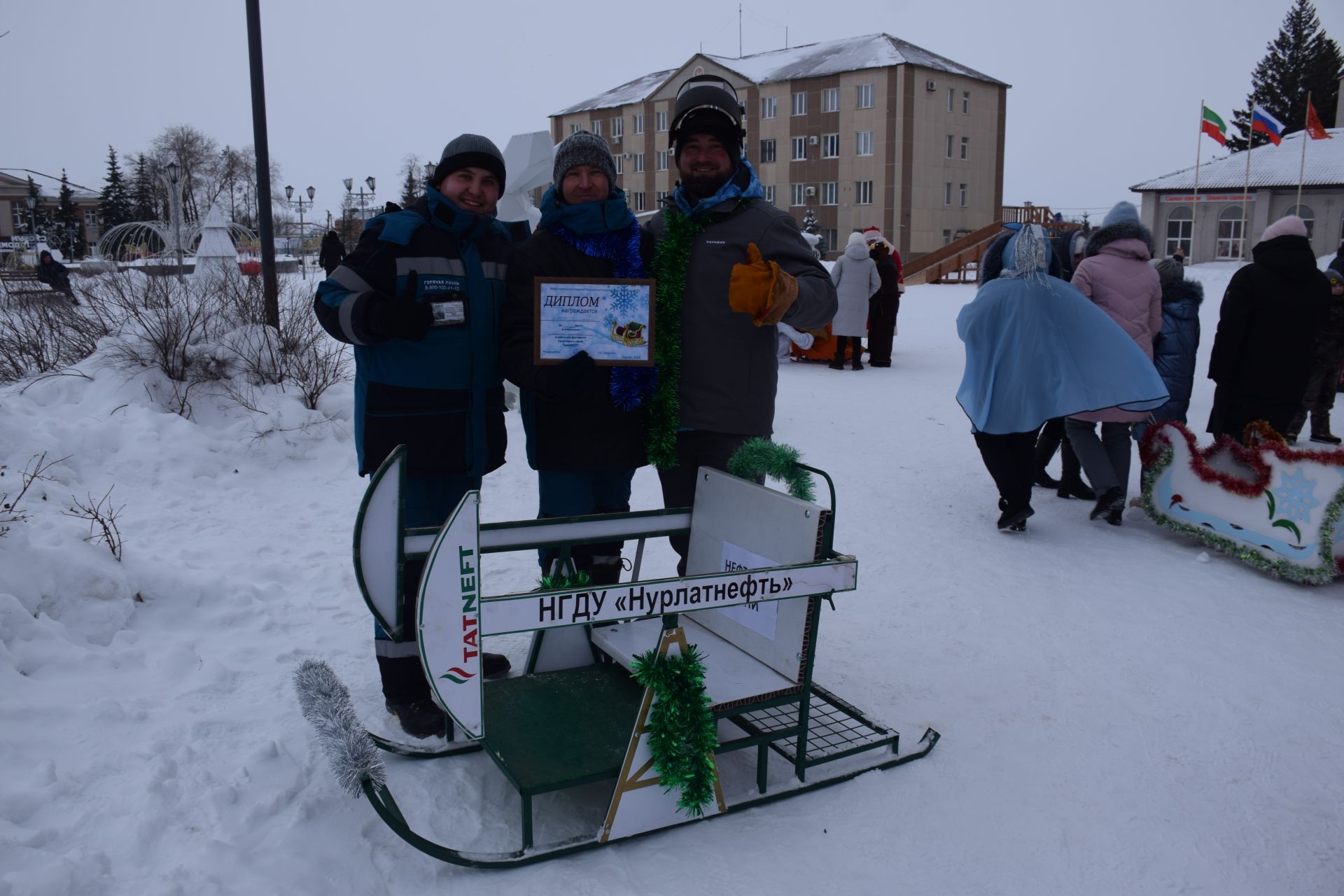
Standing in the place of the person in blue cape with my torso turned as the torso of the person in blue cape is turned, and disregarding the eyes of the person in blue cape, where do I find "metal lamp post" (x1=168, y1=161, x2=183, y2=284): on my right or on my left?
on my left

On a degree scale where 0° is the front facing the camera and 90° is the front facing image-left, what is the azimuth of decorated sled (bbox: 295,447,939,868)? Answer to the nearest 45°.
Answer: approximately 45°

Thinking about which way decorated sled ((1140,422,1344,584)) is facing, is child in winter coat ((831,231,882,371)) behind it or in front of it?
in front

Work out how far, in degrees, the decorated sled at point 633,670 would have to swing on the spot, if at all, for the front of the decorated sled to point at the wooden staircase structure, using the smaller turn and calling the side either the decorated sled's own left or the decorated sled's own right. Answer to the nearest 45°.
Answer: approximately 135° to the decorated sled's own right

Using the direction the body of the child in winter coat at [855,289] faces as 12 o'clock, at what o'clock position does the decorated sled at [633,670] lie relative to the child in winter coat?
The decorated sled is roughly at 6 o'clock from the child in winter coat.

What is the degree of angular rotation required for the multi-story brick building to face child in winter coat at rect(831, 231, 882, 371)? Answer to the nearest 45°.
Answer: approximately 45° to its left

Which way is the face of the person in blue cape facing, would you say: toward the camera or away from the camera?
away from the camera

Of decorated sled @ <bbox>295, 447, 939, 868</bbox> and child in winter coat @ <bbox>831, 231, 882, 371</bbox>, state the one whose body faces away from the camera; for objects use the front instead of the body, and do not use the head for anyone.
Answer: the child in winter coat

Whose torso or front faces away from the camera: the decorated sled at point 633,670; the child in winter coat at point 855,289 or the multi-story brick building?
the child in winter coat

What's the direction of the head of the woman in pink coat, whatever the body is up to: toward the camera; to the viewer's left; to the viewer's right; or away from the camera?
away from the camera

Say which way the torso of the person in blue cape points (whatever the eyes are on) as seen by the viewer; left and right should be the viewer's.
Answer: facing away from the viewer

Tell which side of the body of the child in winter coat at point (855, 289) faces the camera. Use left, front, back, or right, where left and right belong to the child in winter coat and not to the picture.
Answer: back

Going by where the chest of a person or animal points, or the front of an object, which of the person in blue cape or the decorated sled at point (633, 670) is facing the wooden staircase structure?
the person in blue cape

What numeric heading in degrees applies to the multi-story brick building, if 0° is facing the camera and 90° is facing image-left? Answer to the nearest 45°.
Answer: approximately 45°

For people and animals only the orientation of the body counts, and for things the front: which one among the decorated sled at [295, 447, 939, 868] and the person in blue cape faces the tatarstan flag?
the person in blue cape

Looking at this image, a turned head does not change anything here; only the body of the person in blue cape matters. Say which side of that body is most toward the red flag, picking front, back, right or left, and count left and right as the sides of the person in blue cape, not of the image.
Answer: front

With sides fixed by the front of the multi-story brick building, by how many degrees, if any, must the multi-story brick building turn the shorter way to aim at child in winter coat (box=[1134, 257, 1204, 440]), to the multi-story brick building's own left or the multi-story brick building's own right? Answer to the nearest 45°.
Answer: approximately 45° to the multi-story brick building's own left

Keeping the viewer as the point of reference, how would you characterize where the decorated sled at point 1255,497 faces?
facing away from the viewer and to the left of the viewer

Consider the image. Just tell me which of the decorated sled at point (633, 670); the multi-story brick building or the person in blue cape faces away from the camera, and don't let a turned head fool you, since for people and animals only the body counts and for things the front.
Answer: the person in blue cape
